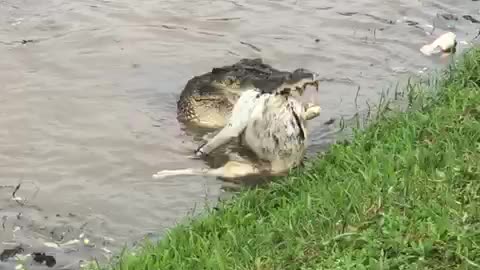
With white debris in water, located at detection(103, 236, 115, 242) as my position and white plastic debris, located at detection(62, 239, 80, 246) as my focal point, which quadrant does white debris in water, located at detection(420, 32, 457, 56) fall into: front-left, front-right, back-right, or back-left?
back-right

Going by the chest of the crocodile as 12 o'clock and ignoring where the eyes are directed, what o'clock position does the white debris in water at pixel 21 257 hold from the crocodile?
The white debris in water is roughly at 4 o'clock from the crocodile.

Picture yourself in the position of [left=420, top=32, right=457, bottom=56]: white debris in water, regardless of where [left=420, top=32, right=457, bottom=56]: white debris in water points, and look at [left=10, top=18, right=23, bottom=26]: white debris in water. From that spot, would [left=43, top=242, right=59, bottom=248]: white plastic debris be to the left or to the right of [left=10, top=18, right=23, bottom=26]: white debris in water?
left

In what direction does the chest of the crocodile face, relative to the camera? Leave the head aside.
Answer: to the viewer's right

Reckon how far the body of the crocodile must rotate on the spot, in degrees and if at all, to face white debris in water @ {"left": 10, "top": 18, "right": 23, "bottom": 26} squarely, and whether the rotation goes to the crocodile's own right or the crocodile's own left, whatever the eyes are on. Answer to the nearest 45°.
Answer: approximately 135° to the crocodile's own left

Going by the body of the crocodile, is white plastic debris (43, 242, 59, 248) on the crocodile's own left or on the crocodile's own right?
on the crocodile's own right

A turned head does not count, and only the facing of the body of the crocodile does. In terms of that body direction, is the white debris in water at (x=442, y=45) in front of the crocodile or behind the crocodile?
in front

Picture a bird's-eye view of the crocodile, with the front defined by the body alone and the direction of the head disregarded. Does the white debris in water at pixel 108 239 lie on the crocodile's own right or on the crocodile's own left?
on the crocodile's own right
